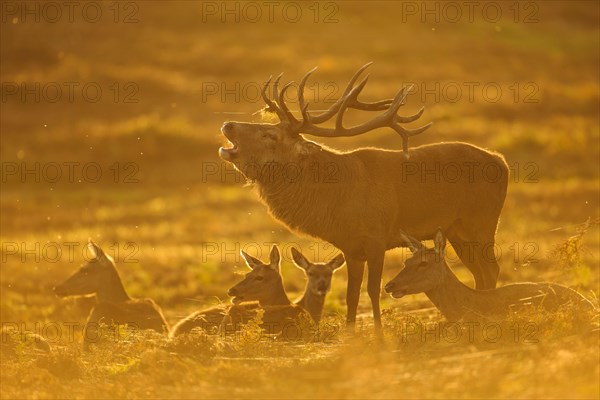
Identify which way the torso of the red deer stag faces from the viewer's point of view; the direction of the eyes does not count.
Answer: to the viewer's left
